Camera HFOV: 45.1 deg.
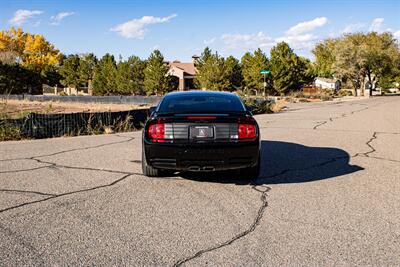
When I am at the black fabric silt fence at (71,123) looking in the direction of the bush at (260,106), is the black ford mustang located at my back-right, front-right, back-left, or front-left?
back-right

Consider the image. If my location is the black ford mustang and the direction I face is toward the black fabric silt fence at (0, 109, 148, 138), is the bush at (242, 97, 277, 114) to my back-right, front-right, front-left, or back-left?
front-right

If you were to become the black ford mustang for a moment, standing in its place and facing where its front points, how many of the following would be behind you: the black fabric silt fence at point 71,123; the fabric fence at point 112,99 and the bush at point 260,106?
0

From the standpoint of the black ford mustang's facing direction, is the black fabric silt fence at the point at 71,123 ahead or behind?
ahead

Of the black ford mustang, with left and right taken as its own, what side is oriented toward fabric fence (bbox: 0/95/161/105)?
front

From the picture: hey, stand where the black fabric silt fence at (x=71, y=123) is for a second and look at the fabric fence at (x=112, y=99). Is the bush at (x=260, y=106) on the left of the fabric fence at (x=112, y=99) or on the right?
right

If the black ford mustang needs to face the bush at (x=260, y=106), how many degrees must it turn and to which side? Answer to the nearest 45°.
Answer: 0° — it already faces it

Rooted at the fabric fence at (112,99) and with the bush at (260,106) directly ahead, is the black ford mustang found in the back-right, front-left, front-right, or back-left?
front-right

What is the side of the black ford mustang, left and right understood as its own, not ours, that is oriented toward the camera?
back
